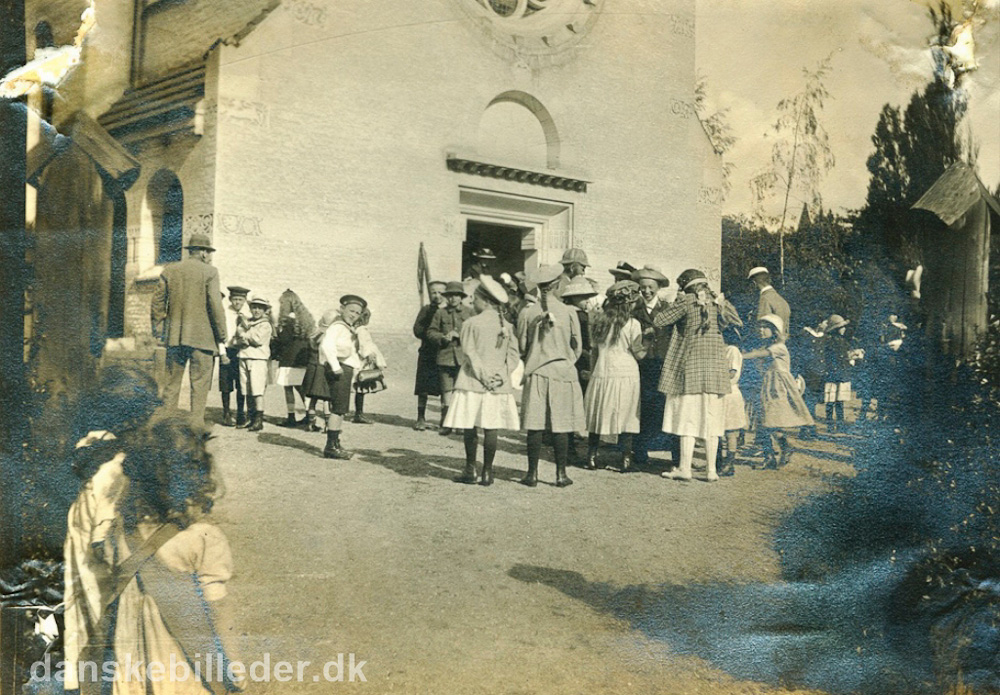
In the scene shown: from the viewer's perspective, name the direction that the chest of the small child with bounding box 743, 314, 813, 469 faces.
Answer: to the viewer's left

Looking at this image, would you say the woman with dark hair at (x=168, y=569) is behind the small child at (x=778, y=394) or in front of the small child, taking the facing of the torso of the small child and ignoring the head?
in front

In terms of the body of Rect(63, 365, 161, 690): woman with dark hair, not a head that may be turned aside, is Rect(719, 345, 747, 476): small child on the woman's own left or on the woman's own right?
on the woman's own right

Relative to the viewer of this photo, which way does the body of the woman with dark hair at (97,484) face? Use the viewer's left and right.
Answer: facing away from the viewer and to the right of the viewer

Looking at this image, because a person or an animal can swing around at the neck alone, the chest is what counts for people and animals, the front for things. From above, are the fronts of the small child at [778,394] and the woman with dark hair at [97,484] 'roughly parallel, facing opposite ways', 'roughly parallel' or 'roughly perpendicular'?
roughly perpendicular

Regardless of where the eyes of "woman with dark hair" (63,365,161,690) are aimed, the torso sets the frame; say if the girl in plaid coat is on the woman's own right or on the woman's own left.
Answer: on the woman's own right
